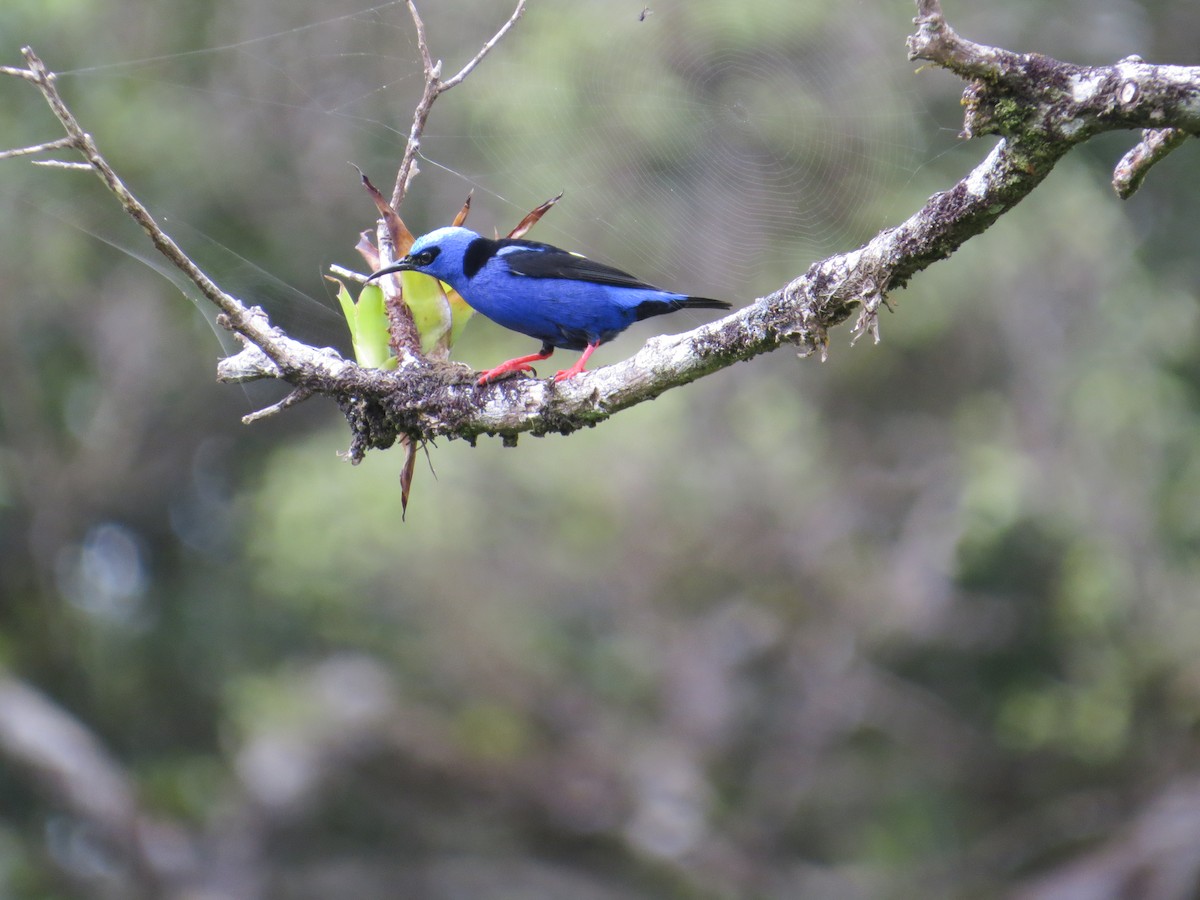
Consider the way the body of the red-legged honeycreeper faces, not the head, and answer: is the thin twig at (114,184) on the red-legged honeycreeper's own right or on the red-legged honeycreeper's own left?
on the red-legged honeycreeper's own left

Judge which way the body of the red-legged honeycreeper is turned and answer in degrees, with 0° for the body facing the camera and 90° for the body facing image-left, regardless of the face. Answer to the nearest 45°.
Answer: approximately 90°
